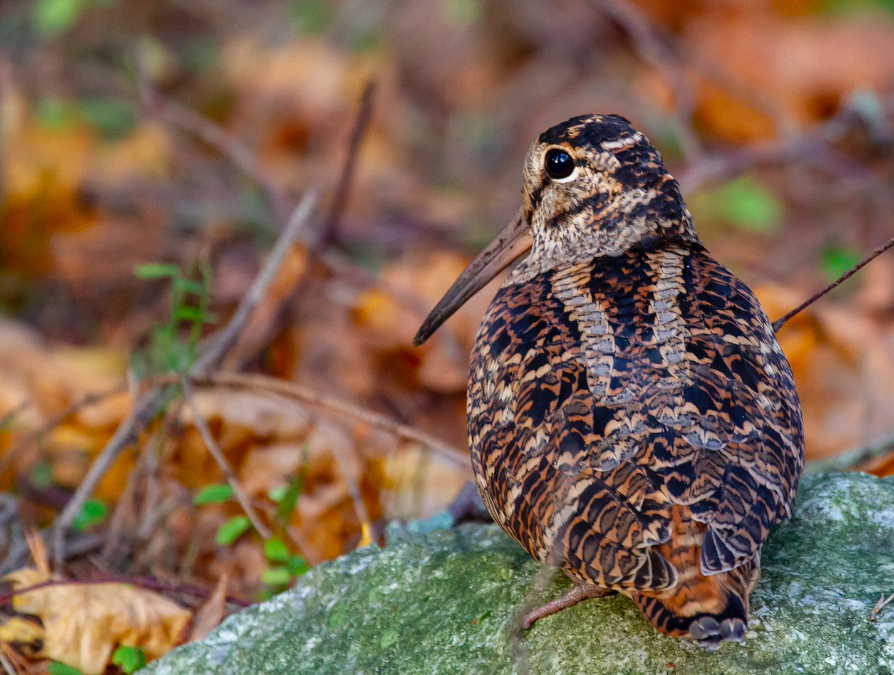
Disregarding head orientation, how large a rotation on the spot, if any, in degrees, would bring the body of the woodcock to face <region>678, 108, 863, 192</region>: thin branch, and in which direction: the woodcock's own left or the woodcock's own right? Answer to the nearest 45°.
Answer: approximately 45° to the woodcock's own right

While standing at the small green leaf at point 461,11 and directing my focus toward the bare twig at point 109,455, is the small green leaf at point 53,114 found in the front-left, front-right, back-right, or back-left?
front-right

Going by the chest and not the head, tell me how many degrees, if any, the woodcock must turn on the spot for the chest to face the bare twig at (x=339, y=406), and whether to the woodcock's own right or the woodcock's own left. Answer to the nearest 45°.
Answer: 0° — it already faces it

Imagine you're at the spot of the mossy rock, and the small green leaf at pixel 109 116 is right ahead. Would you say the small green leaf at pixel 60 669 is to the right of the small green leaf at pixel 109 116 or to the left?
left

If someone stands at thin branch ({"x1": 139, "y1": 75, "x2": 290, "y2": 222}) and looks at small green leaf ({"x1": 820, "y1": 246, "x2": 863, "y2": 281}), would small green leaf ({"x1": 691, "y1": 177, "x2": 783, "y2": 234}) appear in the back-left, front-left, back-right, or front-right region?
front-left

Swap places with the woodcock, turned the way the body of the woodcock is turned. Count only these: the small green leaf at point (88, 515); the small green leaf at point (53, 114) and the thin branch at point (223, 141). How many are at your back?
0

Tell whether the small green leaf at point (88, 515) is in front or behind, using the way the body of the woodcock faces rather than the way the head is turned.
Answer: in front

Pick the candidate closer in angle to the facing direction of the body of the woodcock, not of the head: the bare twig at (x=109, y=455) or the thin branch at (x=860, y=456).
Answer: the bare twig

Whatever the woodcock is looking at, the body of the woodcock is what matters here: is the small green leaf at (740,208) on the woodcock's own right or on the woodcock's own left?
on the woodcock's own right

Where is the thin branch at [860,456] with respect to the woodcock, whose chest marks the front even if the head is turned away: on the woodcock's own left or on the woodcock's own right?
on the woodcock's own right

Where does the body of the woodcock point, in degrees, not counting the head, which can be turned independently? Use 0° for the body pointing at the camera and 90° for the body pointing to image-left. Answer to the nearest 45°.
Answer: approximately 135°

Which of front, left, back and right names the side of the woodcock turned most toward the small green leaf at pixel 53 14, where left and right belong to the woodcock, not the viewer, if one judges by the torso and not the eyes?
front

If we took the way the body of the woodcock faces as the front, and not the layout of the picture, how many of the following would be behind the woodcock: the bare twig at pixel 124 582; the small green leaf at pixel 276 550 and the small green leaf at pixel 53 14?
0
